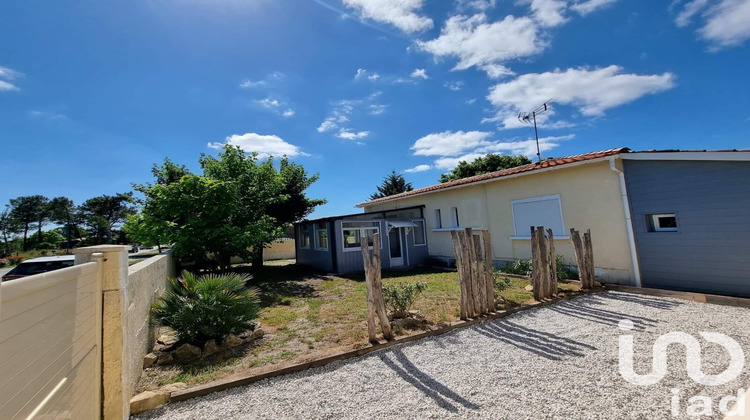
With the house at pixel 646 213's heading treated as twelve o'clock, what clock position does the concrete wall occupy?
The concrete wall is roughly at 12 o'clock from the house.

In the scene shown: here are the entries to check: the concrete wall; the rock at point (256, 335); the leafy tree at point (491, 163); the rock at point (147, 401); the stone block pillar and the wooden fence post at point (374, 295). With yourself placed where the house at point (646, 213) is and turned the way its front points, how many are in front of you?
5

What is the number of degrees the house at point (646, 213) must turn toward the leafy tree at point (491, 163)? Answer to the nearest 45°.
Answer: approximately 135° to its right

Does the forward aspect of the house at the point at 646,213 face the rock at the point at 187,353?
yes

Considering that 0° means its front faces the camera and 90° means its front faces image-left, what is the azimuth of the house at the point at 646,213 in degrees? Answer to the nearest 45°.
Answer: approximately 45°

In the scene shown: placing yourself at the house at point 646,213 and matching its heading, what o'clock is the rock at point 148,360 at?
The rock is roughly at 12 o'clock from the house.
